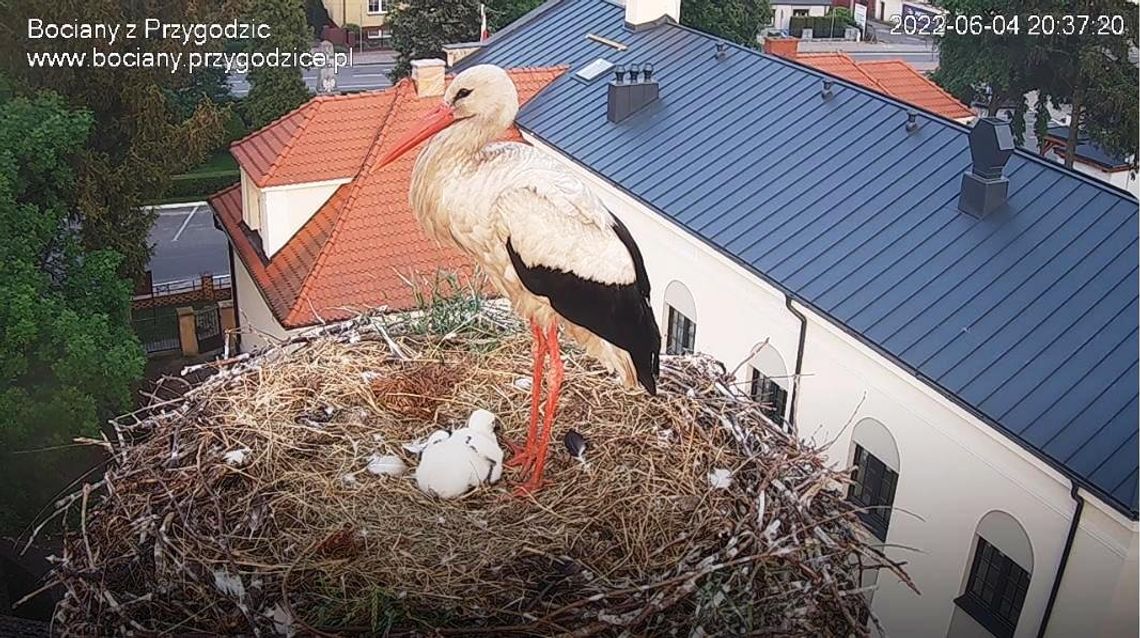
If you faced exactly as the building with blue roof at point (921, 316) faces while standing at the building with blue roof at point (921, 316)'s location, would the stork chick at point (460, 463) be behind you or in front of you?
in front

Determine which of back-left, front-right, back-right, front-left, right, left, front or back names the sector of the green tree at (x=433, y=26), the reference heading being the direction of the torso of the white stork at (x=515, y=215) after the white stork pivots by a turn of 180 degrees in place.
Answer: left

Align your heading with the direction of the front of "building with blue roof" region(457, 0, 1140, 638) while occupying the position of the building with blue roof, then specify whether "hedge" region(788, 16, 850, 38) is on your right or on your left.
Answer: on your right

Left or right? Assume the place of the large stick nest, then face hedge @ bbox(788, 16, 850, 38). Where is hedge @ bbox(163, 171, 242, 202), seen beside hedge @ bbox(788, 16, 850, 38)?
left

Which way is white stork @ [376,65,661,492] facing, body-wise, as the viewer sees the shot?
to the viewer's left

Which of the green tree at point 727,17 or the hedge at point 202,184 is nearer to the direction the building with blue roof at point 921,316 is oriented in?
the hedge

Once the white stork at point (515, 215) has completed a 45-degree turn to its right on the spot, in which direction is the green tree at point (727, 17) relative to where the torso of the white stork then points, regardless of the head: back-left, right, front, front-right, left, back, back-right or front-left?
front-right
